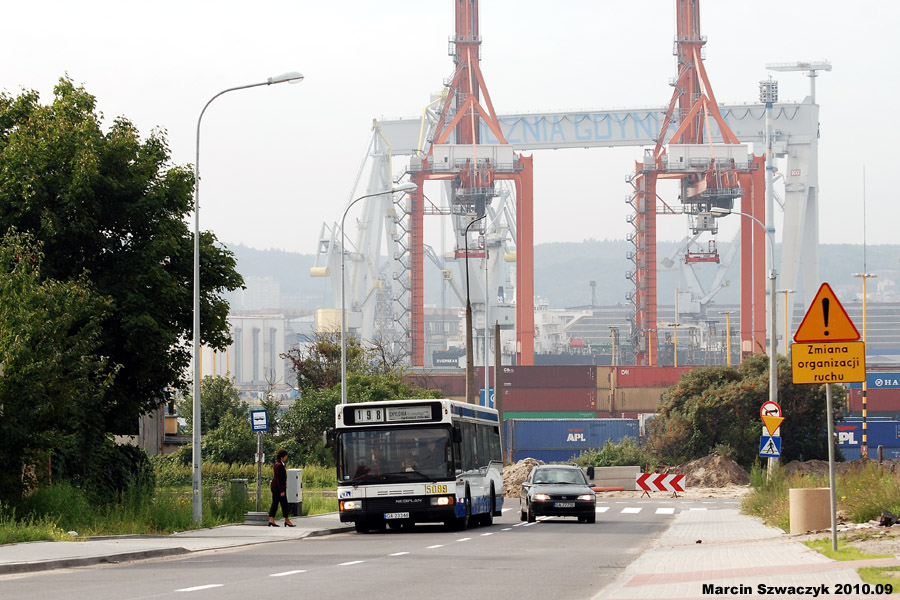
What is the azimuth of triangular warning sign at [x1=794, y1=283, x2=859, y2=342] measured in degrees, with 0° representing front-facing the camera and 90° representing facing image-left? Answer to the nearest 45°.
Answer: approximately 0°

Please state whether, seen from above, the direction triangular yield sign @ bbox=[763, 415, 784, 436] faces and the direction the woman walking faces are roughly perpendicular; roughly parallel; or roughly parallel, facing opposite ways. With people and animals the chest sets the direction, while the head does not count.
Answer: roughly perpendicular

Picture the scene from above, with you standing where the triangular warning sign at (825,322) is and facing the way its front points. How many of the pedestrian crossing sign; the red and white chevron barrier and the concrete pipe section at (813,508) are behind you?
3

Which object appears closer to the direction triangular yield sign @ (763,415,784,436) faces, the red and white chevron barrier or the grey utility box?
the grey utility box

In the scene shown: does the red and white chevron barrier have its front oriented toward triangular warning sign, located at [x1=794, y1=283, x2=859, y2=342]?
yes

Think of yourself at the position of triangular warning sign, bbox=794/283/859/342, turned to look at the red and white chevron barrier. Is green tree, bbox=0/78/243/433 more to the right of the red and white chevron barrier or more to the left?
left
